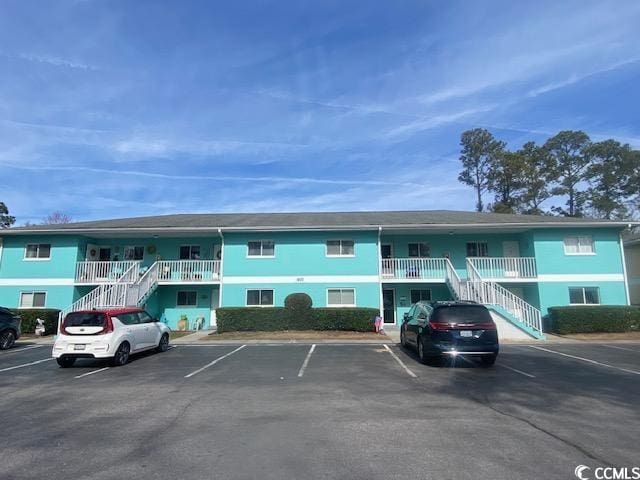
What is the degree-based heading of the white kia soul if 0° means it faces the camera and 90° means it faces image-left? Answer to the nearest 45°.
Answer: approximately 225°

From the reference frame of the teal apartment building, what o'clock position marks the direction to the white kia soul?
The white kia soul is roughly at 1 o'clock from the teal apartment building.

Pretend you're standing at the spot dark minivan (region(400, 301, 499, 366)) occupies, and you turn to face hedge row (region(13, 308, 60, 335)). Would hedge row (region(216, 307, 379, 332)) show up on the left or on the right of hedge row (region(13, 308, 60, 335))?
right

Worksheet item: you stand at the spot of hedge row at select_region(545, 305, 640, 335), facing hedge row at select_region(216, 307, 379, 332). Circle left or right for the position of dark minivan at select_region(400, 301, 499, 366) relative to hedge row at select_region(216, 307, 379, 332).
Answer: left

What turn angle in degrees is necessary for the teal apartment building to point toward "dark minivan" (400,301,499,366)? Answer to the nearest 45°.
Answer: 0° — it already faces it

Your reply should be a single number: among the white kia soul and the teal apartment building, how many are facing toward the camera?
1

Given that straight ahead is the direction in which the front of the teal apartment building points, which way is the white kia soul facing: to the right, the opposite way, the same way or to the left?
the opposite way

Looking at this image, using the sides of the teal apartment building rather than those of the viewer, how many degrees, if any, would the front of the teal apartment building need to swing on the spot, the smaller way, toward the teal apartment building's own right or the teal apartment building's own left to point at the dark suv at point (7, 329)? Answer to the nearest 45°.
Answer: approximately 45° to the teal apartment building's own right

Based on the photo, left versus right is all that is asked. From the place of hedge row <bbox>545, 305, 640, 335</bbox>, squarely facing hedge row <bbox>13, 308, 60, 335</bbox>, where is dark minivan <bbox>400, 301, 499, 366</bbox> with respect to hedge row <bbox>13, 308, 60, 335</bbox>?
left

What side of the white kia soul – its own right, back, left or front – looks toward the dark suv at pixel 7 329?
left

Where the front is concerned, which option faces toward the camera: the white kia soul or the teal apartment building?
the teal apartment building

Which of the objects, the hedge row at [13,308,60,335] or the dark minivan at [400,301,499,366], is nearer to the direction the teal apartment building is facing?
the dark minivan

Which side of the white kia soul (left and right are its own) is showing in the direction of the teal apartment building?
front

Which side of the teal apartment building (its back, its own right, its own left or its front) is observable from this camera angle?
front

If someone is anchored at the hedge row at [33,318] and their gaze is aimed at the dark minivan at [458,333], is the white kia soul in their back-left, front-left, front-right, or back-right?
front-right
